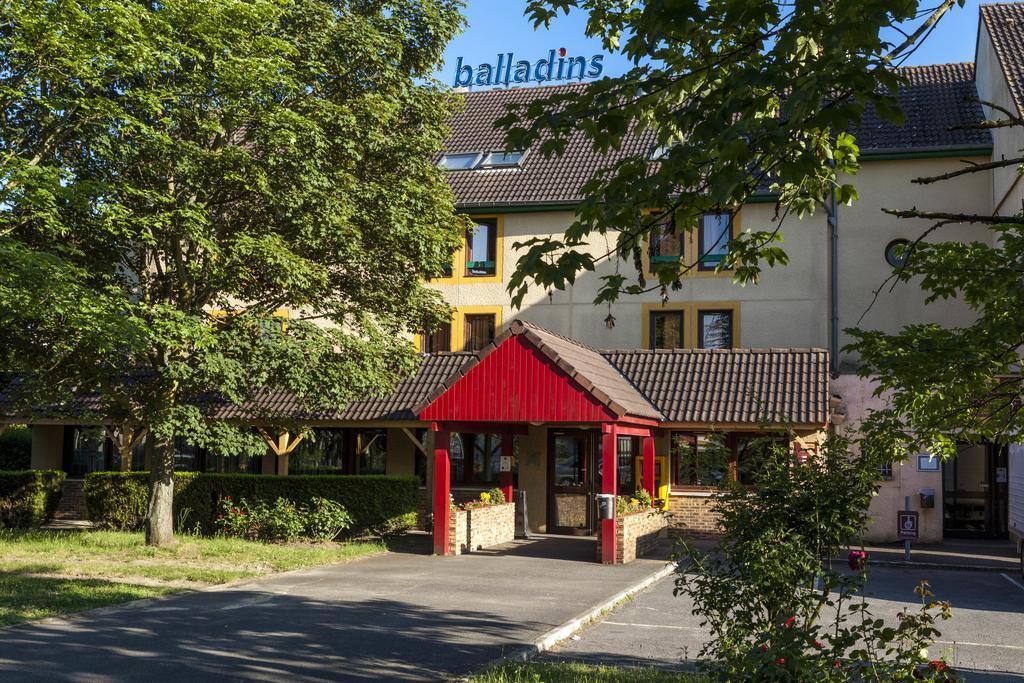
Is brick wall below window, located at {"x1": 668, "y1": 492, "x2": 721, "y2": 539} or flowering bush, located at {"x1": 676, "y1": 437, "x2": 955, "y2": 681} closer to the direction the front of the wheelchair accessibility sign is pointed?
the flowering bush

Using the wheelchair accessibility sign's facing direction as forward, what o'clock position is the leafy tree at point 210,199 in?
The leafy tree is roughly at 2 o'clock from the wheelchair accessibility sign.

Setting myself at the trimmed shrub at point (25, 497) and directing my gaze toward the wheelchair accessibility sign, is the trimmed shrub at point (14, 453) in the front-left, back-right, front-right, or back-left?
back-left

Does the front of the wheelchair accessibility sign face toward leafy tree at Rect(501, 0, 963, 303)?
yes

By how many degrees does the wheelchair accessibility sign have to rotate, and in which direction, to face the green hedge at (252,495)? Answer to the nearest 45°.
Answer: approximately 90° to its right

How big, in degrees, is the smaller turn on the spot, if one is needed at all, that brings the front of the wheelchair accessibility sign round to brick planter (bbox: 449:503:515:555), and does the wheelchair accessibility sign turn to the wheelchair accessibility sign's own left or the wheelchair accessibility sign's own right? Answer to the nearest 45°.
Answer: approximately 90° to the wheelchair accessibility sign's own right

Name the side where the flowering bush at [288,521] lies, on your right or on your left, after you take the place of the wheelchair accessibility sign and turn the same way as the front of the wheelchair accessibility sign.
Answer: on your right

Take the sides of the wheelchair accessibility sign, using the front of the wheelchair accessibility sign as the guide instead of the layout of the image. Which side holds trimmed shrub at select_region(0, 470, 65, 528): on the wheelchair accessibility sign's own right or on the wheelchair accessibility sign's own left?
on the wheelchair accessibility sign's own right

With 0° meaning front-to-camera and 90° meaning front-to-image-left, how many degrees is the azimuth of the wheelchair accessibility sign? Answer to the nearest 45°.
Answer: approximately 0°
